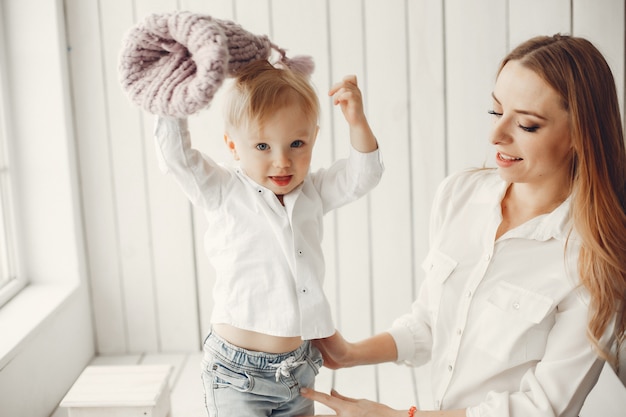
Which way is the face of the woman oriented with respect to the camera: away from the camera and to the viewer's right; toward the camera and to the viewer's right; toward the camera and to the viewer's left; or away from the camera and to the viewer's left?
toward the camera and to the viewer's left

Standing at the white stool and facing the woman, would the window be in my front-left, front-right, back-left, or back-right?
back-left

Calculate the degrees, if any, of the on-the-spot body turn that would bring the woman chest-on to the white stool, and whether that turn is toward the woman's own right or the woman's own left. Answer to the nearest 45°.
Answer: approximately 45° to the woman's own right

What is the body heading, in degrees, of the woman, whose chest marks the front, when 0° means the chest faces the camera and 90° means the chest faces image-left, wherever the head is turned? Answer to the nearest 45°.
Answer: approximately 45°

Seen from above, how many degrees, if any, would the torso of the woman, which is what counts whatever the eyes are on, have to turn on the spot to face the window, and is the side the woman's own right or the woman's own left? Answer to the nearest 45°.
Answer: approximately 45° to the woman's own right
